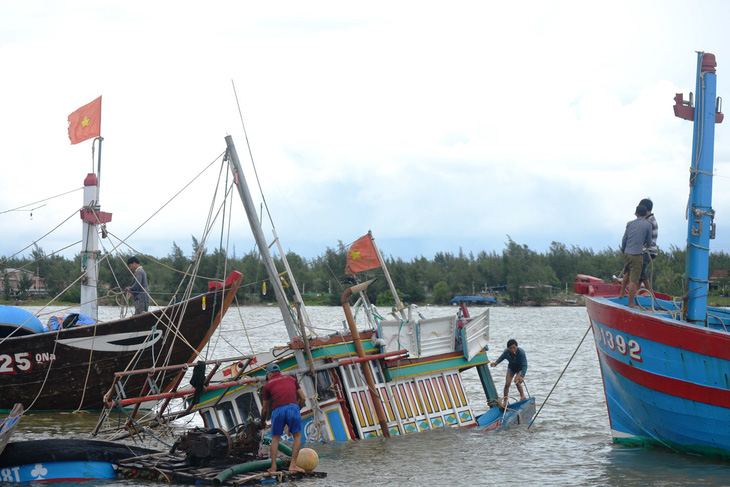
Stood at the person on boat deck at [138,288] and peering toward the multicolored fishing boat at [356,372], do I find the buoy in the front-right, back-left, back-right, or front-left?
front-right

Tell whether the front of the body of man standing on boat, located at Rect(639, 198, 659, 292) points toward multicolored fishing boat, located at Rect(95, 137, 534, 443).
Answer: yes

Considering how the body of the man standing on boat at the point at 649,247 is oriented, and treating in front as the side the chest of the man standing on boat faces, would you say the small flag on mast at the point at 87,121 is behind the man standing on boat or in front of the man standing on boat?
in front

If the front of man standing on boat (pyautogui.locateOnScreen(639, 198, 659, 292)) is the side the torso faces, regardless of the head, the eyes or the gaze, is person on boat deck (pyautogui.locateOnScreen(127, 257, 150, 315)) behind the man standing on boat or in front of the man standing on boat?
in front

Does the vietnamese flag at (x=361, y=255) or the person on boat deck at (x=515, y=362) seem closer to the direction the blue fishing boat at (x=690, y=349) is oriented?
the vietnamese flag

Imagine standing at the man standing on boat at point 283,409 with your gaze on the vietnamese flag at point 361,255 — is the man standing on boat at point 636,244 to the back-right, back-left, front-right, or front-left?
front-right

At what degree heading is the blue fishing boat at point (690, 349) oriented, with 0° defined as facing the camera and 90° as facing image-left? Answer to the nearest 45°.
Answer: approximately 90°

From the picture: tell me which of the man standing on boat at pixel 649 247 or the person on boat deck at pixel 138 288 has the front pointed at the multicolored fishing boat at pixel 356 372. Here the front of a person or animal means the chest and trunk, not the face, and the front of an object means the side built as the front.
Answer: the man standing on boat
